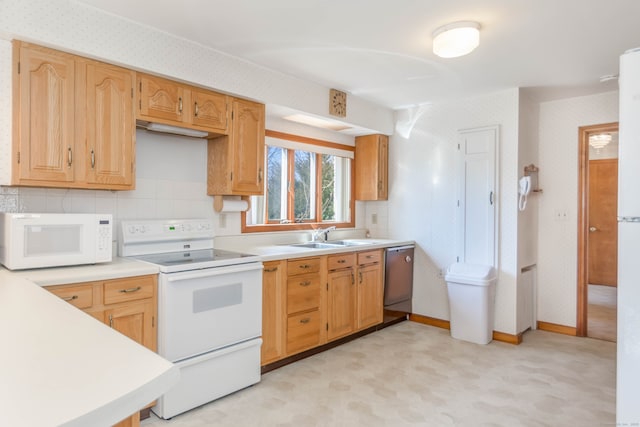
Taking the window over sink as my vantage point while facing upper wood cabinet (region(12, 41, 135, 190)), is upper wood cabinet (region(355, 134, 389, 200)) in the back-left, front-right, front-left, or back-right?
back-left

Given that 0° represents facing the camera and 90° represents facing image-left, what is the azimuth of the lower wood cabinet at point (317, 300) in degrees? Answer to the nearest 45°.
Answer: approximately 315°

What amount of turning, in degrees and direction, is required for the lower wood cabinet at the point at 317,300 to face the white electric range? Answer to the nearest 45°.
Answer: approximately 90° to its right

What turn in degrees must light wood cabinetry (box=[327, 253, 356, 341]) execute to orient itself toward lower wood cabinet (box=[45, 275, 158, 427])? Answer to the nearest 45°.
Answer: approximately 90° to its right

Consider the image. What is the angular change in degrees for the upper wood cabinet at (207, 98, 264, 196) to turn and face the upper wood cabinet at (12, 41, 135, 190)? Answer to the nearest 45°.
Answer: approximately 90° to its right

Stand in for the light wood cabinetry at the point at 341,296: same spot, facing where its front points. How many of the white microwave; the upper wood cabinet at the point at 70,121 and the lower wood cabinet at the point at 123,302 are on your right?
3

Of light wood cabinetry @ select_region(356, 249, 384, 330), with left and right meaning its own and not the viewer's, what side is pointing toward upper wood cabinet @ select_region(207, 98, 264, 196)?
right

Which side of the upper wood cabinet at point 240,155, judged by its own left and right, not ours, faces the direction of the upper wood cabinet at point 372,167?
left

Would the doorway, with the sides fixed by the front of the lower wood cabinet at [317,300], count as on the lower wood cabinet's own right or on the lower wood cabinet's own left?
on the lower wood cabinet's own left

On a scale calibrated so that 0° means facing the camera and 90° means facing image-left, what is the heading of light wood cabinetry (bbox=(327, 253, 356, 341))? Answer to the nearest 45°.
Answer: approximately 315°
